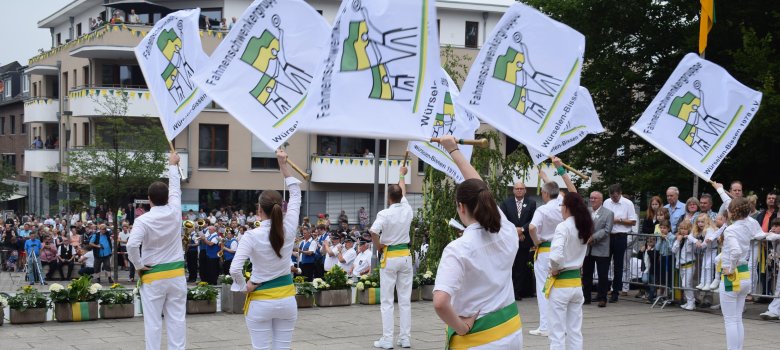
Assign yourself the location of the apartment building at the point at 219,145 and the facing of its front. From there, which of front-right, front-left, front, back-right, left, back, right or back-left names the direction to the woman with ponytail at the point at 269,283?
front

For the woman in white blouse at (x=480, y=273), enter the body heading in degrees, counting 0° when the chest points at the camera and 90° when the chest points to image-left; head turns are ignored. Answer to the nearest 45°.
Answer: approximately 135°

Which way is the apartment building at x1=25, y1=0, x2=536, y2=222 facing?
toward the camera

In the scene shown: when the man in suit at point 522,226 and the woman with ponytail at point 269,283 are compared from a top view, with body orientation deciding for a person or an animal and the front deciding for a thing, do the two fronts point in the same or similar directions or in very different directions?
very different directions

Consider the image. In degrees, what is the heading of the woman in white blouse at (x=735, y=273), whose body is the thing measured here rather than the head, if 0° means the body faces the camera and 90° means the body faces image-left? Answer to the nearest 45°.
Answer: approximately 135°

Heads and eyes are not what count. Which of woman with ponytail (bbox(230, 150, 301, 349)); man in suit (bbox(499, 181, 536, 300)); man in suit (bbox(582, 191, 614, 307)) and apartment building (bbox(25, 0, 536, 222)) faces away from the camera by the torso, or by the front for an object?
the woman with ponytail

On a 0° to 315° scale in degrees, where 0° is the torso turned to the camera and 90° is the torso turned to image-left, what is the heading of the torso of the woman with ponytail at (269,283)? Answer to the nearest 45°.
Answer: approximately 180°

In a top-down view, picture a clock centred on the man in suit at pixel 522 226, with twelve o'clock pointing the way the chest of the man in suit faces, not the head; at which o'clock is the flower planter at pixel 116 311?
The flower planter is roughly at 2 o'clock from the man in suit.

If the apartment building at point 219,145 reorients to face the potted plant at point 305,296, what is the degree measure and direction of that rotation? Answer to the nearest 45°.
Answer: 0° — it already faces it

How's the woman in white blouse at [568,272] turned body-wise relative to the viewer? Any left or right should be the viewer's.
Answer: facing away from the viewer and to the left of the viewer
